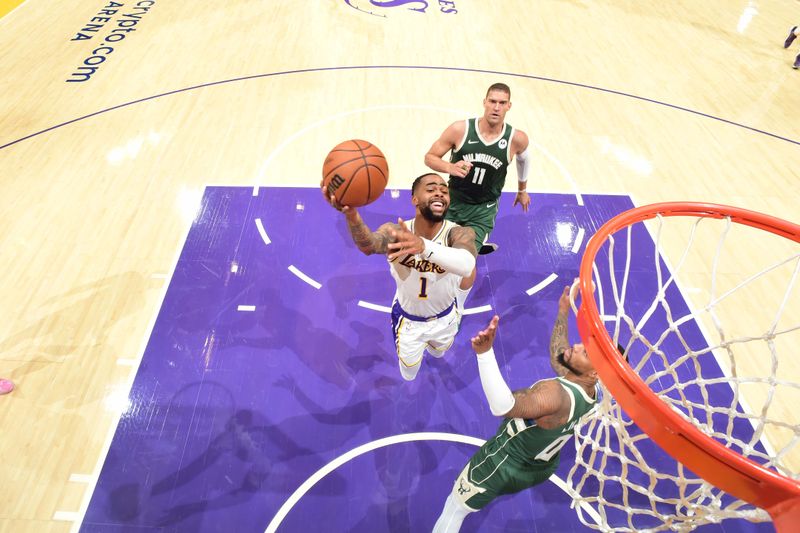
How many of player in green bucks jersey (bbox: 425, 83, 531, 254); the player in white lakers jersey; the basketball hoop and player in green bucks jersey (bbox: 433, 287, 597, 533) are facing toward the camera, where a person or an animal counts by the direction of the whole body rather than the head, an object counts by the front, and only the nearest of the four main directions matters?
2

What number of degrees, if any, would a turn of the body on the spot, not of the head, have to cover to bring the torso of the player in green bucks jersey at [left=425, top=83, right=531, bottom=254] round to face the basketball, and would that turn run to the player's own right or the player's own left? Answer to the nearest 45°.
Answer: approximately 45° to the player's own right

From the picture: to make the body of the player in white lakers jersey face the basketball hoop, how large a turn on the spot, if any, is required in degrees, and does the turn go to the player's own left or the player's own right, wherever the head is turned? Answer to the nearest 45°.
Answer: approximately 45° to the player's own left

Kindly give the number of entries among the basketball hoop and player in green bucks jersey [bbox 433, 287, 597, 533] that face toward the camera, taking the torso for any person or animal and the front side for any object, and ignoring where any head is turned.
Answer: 0

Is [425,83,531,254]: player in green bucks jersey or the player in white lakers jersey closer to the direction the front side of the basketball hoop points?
the player in green bucks jersey

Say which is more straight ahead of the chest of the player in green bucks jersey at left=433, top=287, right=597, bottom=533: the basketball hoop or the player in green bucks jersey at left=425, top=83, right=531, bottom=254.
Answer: the player in green bucks jersey

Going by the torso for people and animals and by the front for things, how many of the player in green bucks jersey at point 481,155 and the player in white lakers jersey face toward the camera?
2

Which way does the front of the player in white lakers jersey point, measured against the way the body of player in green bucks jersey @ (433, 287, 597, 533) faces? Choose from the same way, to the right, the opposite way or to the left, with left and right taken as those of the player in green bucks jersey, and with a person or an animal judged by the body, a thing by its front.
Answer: the opposite way

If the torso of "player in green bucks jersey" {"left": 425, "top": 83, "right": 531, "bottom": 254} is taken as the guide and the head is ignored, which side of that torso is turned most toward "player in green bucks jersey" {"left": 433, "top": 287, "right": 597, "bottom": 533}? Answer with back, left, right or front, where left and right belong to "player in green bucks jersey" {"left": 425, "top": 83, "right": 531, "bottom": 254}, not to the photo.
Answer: front

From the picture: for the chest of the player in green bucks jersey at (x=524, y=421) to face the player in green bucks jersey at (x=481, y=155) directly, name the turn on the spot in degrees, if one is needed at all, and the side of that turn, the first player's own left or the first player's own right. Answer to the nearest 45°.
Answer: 0° — they already face them

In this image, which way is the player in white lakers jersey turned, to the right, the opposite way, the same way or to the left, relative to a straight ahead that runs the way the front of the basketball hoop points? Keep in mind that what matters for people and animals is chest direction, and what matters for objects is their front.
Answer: the opposite way

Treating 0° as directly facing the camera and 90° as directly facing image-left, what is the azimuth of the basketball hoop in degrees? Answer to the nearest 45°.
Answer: approximately 135°

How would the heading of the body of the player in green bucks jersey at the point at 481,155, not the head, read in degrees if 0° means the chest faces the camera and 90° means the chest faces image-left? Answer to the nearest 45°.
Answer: approximately 0°

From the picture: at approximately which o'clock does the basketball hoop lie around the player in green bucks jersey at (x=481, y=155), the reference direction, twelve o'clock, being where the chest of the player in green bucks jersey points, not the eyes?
The basketball hoop is roughly at 11 o'clock from the player in green bucks jersey.
